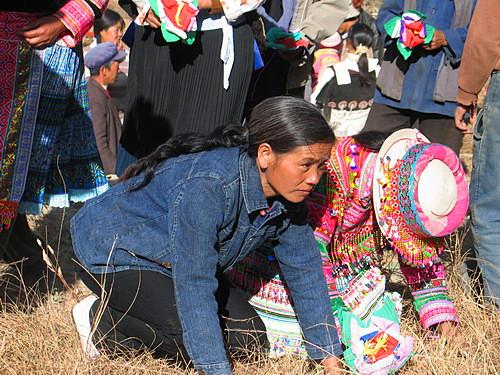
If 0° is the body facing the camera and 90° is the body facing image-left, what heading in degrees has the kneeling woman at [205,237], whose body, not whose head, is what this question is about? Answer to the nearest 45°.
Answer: approximately 315°

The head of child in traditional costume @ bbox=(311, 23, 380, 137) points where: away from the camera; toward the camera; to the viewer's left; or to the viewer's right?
away from the camera

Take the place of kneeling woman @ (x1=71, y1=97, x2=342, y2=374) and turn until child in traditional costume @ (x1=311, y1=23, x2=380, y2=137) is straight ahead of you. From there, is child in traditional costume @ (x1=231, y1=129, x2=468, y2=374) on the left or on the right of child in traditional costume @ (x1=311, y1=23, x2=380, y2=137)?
right
